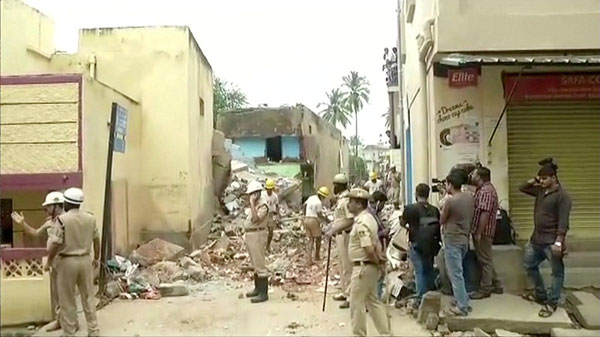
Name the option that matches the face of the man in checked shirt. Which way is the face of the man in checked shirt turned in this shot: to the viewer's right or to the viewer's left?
to the viewer's left

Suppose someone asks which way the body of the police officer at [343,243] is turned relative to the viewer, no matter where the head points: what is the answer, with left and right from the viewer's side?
facing to the left of the viewer

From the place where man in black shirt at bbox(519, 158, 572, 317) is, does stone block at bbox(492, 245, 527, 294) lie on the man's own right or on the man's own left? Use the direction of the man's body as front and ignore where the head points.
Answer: on the man's own right

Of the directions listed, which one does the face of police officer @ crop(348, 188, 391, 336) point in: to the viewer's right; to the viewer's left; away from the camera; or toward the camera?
to the viewer's left

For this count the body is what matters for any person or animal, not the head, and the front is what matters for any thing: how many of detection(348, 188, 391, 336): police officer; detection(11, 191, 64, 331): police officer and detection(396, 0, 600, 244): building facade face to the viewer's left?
2

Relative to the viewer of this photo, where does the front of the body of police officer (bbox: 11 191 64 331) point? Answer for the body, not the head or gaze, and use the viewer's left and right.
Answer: facing to the left of the viewer

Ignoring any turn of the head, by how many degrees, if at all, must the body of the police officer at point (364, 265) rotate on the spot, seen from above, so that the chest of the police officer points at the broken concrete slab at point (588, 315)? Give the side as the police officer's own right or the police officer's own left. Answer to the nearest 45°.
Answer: approximately 180°
